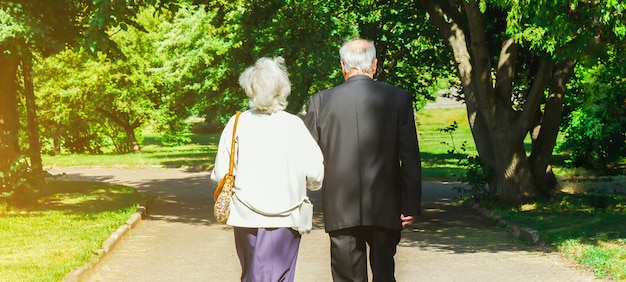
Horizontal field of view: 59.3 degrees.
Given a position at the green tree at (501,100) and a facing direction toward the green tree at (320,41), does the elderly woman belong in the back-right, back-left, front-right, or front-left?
back-left

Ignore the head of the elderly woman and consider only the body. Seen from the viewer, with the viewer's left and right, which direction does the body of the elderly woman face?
facing away from the viewer

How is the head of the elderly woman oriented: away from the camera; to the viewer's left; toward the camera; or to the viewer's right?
away from the camera

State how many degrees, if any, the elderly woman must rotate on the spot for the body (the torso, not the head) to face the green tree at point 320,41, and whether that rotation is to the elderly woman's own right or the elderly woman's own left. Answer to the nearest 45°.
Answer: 0° — they already face it
